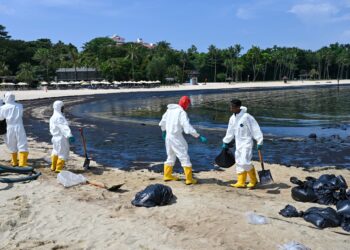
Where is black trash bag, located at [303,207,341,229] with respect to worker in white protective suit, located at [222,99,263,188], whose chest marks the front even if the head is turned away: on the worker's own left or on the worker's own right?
on the worker's own left

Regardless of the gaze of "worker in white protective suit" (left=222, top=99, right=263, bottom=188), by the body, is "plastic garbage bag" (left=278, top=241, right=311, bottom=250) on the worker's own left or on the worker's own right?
on the worker's own left

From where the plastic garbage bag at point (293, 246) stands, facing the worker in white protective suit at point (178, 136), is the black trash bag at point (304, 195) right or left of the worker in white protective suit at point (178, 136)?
right

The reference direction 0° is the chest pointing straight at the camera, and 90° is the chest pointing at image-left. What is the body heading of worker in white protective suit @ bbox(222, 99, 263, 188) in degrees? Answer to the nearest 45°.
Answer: approximately 45°

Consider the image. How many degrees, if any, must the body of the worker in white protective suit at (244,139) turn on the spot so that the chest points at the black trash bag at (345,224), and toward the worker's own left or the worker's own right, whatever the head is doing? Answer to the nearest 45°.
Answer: approximately 90° to the worker's own left

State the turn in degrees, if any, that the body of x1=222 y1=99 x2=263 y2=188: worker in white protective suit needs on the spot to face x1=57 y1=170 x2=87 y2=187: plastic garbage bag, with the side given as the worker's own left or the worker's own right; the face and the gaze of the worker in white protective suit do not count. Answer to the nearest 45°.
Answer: approximately 45° to the worker's own right

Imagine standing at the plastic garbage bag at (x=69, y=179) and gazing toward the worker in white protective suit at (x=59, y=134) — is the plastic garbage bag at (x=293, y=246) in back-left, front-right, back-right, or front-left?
back-right

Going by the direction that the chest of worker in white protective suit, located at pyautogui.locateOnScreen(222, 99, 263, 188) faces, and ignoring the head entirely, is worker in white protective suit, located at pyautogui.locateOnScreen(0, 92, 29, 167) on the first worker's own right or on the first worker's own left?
on the first worker's own right

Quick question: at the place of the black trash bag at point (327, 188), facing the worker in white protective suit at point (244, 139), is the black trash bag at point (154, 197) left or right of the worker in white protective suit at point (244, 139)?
left

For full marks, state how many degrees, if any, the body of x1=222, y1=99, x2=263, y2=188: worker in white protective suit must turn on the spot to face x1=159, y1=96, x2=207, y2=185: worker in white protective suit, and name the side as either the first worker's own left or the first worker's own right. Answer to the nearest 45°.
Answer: approximately 45° to the first worker's own right

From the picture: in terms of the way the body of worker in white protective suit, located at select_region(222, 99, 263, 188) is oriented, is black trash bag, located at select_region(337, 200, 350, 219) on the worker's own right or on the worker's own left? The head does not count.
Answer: on the worker's own left
